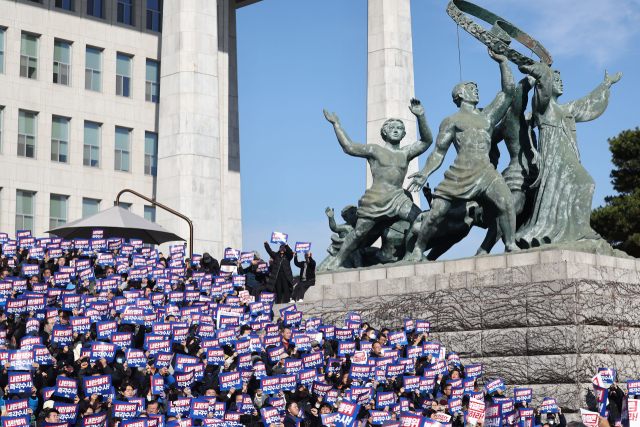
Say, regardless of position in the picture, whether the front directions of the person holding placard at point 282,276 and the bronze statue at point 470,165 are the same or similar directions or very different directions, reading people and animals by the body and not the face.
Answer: same or similar directions

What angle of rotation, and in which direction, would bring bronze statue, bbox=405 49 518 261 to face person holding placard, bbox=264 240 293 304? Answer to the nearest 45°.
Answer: approximately 90° to its right

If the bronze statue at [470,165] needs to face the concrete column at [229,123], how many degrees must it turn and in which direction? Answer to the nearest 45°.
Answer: approximately 135° to its right

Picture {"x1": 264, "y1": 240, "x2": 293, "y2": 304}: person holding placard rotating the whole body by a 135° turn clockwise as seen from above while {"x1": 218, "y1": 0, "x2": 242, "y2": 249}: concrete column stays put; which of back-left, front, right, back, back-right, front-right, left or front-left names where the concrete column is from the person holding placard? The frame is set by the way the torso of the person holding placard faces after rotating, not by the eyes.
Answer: front-right

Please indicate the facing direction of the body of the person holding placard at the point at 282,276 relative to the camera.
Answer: toward the camera

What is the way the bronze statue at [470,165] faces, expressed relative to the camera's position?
facing the viewer

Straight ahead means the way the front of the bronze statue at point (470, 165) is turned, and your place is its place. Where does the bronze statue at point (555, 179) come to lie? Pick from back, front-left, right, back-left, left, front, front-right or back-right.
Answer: left

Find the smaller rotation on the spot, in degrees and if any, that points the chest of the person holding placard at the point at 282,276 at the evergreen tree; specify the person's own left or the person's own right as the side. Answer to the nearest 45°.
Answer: approximately 135° to the person's own left
